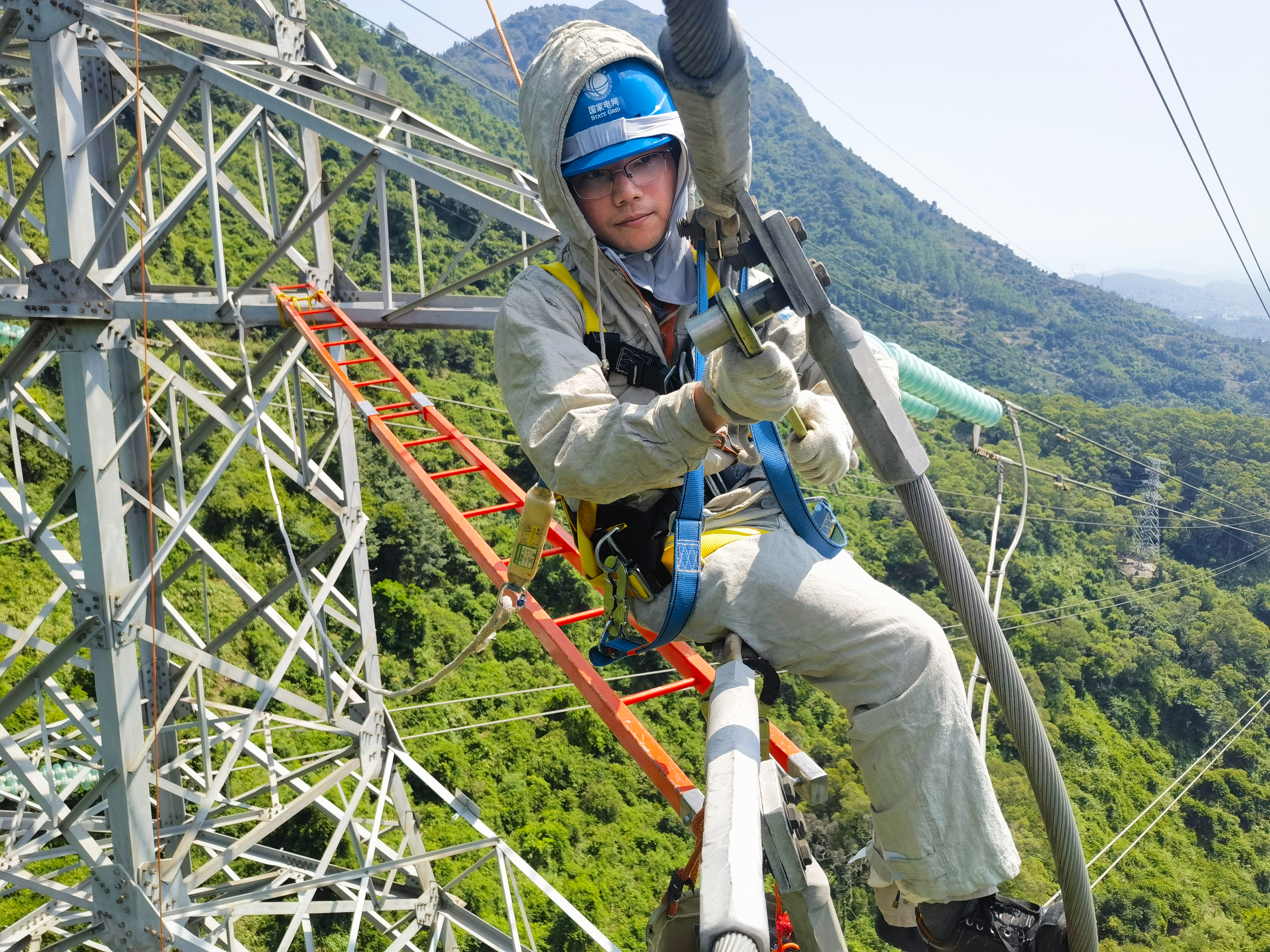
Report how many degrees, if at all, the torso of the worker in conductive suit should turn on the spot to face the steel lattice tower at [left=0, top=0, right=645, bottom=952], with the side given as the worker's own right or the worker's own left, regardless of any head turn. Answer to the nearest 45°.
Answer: approximately 180°

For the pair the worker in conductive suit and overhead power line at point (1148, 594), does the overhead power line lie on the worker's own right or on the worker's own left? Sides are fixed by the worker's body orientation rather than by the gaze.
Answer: on the worker's own left

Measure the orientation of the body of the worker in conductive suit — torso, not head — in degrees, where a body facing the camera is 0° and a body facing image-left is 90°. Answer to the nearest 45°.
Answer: approximately 315°

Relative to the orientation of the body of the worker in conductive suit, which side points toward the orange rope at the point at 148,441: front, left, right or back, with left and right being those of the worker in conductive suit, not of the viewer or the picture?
back

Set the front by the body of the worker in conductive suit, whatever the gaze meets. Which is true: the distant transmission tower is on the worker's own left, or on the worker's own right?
on the worker's own left
